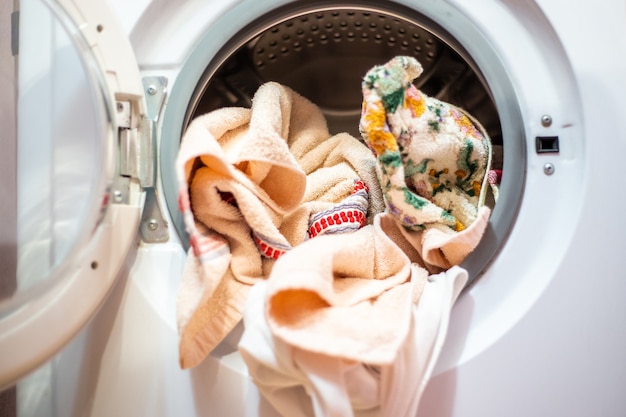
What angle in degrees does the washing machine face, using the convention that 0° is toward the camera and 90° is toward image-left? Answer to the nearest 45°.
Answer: approximately 0°
